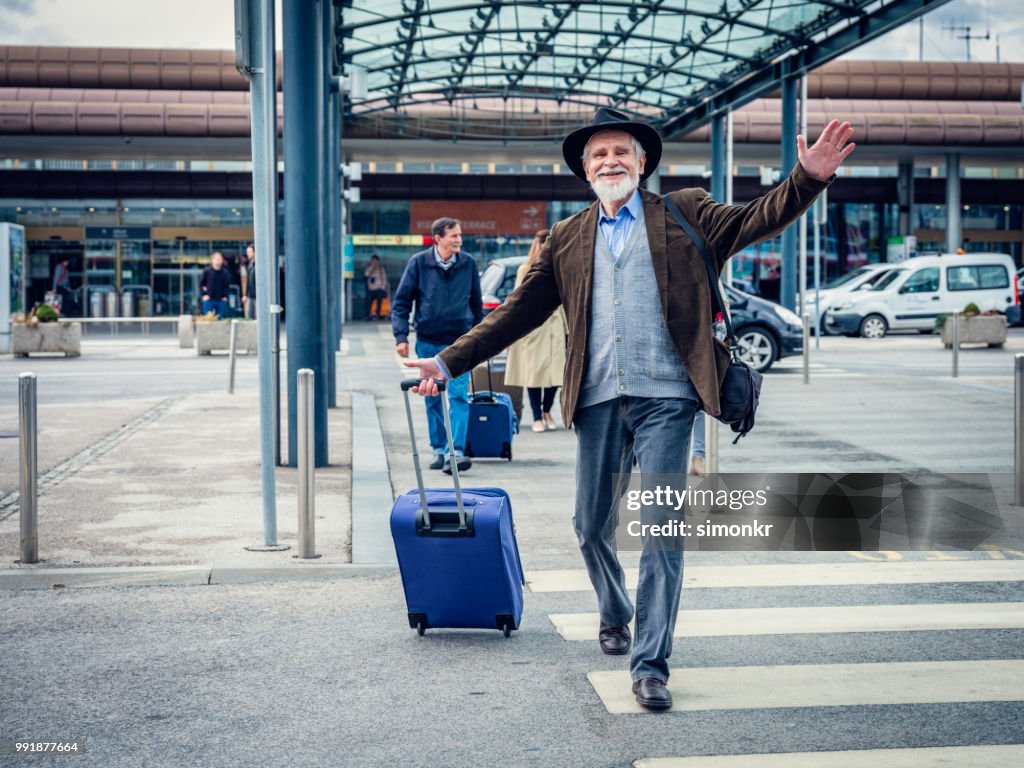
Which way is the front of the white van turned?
to the viewer's left

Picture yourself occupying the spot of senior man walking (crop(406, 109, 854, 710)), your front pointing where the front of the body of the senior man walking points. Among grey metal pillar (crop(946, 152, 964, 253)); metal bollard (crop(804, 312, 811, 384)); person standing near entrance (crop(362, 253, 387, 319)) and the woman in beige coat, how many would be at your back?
4

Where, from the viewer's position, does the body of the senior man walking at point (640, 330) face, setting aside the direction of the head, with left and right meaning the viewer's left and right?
facing the viewer

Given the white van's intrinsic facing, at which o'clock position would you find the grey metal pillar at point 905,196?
The grey metal pillar is roughly at 3 o'clock from the white van.

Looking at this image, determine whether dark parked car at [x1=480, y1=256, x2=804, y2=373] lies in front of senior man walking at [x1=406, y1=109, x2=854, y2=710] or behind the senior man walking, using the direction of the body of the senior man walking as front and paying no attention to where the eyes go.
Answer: behind

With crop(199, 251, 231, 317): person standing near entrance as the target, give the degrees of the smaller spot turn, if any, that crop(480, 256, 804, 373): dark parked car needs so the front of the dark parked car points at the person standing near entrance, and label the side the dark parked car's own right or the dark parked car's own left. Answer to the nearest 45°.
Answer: approximately 135° to the dark parked car's own left

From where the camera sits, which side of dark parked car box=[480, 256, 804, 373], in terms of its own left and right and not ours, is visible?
right

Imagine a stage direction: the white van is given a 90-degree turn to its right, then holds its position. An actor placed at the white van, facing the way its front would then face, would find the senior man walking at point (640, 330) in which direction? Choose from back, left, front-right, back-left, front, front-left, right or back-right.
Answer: back

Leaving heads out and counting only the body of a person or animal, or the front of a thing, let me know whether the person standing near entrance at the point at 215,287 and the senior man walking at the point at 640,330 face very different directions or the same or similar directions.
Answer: same or similar directions

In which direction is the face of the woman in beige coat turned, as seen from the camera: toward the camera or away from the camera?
away from the camera

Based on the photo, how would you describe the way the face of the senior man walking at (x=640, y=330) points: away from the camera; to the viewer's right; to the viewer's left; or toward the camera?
toward the camera

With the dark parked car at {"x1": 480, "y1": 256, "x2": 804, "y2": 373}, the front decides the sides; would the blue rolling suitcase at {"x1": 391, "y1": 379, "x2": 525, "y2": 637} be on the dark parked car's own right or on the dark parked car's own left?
on the dark parked car's own right

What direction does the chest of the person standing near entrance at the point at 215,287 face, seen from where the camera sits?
toward the camera

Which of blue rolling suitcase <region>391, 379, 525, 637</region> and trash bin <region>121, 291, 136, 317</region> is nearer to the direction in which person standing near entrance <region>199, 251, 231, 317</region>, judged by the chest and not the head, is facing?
the blue rolling suitcase

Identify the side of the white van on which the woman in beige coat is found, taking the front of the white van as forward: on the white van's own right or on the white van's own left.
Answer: on the white van's own left

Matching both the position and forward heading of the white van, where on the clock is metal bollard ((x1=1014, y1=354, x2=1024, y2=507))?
The metal bollard is roughly at 9 o'clock from the white van.
